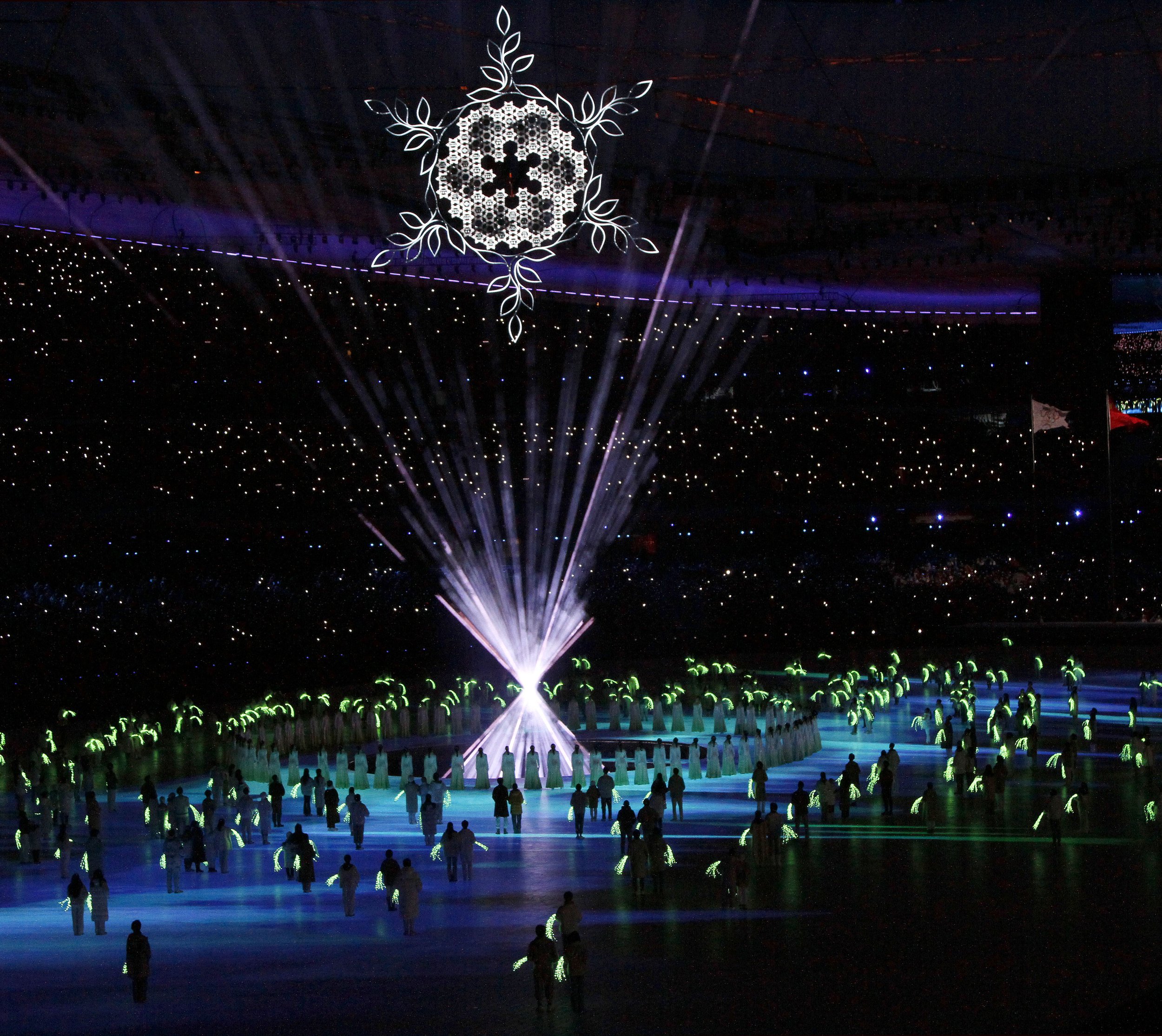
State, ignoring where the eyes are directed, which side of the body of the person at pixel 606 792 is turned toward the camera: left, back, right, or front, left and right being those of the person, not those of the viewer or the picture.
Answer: back

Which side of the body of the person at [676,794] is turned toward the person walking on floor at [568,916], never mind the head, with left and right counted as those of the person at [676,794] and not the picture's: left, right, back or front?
back

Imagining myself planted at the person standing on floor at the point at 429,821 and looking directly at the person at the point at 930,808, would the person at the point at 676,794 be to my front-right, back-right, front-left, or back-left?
front-left

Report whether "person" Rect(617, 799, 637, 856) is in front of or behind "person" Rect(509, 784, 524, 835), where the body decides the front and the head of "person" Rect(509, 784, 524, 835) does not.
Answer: behind

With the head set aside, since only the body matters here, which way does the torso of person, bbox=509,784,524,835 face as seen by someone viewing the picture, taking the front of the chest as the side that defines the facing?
away from the camera

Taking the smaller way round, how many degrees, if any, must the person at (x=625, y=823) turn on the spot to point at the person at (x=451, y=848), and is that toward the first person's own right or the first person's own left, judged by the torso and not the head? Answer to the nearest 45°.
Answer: approximately 135° to the first person's own left

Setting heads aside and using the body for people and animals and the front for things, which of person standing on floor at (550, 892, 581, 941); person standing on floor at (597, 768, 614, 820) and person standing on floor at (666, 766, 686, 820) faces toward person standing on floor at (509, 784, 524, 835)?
person standing on floor at (550, 892, 581, 941)

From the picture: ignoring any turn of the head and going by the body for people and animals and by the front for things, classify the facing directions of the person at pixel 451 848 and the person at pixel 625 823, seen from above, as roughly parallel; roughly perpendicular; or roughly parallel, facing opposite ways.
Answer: roughly parallel

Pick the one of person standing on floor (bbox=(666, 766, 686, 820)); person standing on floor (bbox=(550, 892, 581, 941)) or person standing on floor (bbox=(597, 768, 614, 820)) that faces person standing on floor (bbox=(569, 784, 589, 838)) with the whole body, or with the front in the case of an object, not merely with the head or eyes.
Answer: person standing on floor (bbox=(550, 892, 581, 941))

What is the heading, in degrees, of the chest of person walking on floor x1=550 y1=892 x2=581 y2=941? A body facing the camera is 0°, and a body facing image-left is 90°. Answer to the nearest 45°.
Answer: approximately 180°

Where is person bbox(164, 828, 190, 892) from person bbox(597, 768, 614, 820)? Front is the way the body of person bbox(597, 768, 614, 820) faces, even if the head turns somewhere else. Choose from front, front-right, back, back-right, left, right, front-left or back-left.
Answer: back-left

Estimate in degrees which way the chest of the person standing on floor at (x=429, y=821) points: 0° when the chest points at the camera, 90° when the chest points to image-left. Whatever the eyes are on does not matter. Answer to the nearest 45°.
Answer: approximately 180°

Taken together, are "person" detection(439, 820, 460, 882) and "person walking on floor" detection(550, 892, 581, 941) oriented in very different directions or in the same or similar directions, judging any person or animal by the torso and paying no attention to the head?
same or similar directions

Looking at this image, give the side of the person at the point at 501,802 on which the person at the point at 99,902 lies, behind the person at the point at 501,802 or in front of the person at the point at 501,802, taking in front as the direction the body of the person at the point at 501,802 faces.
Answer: behind

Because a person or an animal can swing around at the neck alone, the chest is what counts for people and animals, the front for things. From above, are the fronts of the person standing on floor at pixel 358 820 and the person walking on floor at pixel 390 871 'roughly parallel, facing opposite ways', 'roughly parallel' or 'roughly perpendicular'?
roughly parallel

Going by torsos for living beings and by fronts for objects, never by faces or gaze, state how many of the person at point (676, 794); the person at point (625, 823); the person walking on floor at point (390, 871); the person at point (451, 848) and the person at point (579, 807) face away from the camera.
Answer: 5

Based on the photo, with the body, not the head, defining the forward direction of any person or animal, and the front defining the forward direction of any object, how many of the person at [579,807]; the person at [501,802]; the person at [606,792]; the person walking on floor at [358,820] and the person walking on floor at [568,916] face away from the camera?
5

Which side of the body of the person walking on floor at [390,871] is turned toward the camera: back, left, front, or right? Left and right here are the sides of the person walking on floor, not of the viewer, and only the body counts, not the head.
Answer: back
